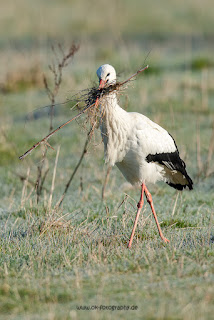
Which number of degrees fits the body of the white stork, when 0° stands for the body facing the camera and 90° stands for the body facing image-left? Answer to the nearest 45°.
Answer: approximately 45°
